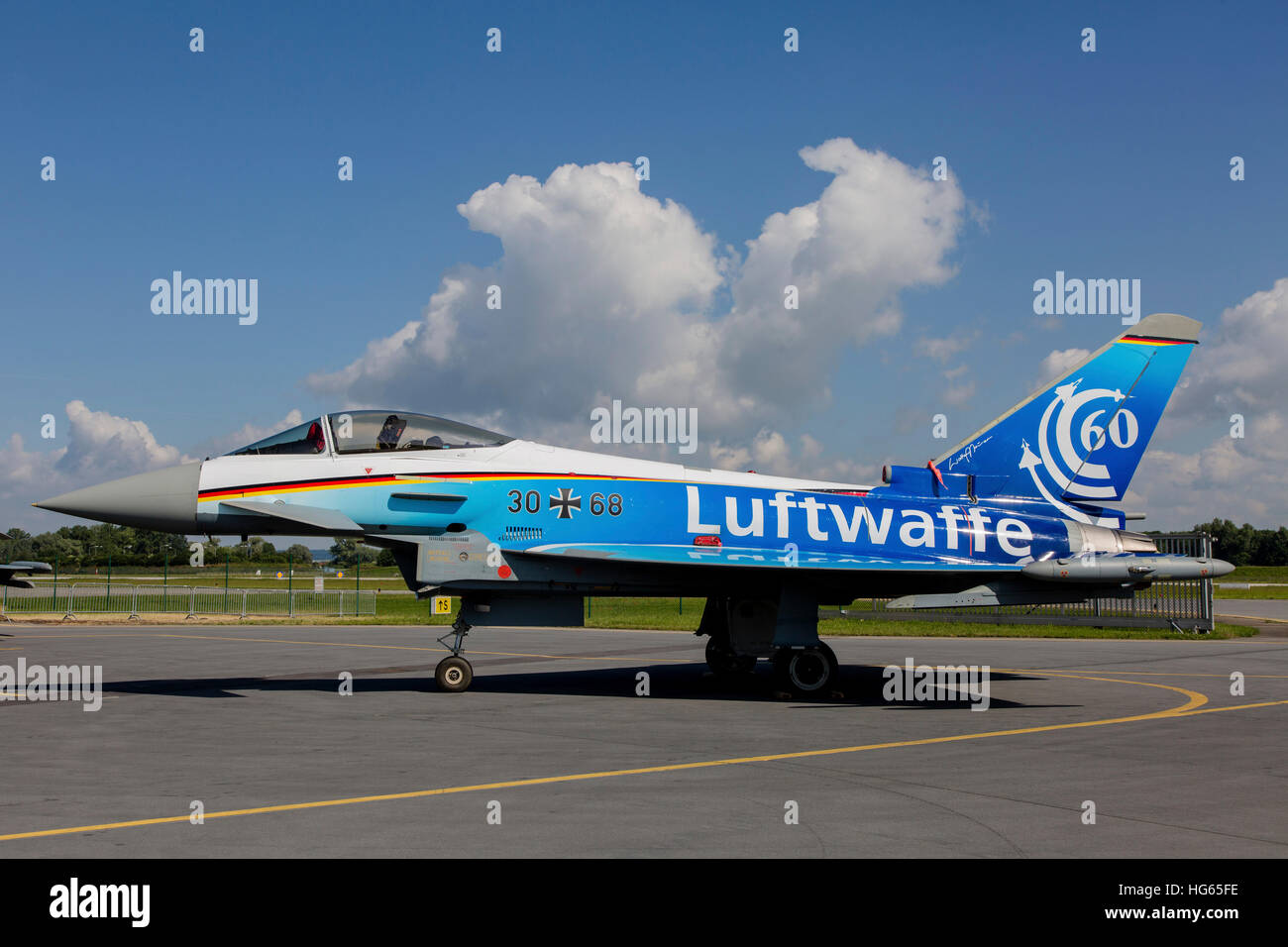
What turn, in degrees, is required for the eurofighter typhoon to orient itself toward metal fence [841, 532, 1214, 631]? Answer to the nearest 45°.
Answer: approximately 135° to its right

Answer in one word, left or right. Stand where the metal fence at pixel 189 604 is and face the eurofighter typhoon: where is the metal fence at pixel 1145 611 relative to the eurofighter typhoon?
left

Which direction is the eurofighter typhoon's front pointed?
to the viewer's left

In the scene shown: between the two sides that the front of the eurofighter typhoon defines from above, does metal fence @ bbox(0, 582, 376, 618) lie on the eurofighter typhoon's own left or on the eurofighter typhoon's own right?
on the eurofighter typhoon's own right
